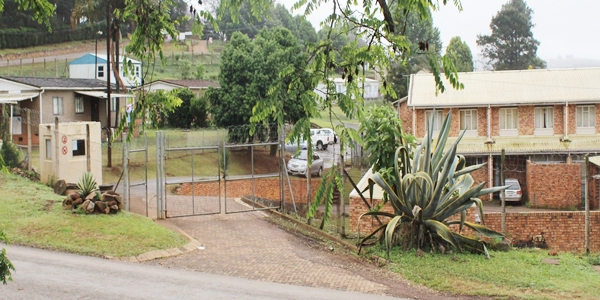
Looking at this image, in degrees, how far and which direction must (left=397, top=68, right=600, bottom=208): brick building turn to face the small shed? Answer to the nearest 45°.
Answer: approximately 45° to its right

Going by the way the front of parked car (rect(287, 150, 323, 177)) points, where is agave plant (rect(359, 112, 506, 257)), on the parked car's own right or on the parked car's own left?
on the parked car's own left

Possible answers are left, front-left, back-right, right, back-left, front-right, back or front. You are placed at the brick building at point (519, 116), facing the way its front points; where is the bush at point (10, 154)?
front-right

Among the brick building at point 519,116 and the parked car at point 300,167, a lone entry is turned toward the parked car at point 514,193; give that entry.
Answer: the brick building

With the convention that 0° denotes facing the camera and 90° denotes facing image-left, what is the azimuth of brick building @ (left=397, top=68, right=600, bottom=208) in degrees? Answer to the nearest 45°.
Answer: approximately 0°

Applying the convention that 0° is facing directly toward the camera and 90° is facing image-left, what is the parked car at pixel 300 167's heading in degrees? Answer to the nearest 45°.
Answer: approximately 45°

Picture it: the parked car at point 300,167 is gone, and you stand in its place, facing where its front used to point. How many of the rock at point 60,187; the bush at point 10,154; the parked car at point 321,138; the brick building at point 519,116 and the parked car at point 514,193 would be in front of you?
2

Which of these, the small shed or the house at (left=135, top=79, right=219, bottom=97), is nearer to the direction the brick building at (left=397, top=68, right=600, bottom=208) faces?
the small shed

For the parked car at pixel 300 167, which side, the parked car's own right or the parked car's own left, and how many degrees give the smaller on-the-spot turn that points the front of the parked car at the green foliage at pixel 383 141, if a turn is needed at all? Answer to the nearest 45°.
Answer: approximately 45° to the parked car's own left
